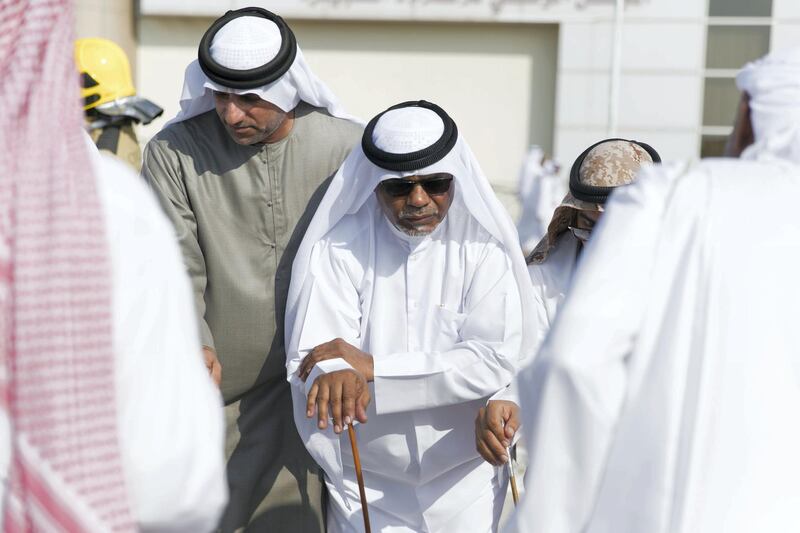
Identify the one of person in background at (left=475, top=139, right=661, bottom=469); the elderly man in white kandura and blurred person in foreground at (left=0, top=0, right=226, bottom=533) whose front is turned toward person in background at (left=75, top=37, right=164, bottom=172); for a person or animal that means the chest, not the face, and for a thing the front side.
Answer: the blurred person in foreground

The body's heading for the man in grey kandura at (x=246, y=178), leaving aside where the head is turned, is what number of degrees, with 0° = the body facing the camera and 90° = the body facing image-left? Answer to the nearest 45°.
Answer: approximately 0°

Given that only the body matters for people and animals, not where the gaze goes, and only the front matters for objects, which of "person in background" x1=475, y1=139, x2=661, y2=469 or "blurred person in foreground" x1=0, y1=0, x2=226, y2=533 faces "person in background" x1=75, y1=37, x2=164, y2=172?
the blurred person in foreground

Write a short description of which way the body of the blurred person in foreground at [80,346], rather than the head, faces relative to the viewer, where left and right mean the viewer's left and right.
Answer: facing away from the viewer

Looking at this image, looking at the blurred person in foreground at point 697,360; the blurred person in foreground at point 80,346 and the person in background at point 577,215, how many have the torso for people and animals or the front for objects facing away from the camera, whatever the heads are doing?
2

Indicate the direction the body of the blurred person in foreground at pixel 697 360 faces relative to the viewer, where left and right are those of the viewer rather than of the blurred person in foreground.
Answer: facing away from the viewer

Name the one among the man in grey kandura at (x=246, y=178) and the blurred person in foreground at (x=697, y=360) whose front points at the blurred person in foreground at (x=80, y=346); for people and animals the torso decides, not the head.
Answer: the man in grey kandura

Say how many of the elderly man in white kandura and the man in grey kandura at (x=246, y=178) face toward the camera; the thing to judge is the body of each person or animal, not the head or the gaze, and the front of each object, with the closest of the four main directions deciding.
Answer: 2

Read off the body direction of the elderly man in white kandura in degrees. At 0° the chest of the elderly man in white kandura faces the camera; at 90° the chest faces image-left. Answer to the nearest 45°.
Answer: approximately 0°
